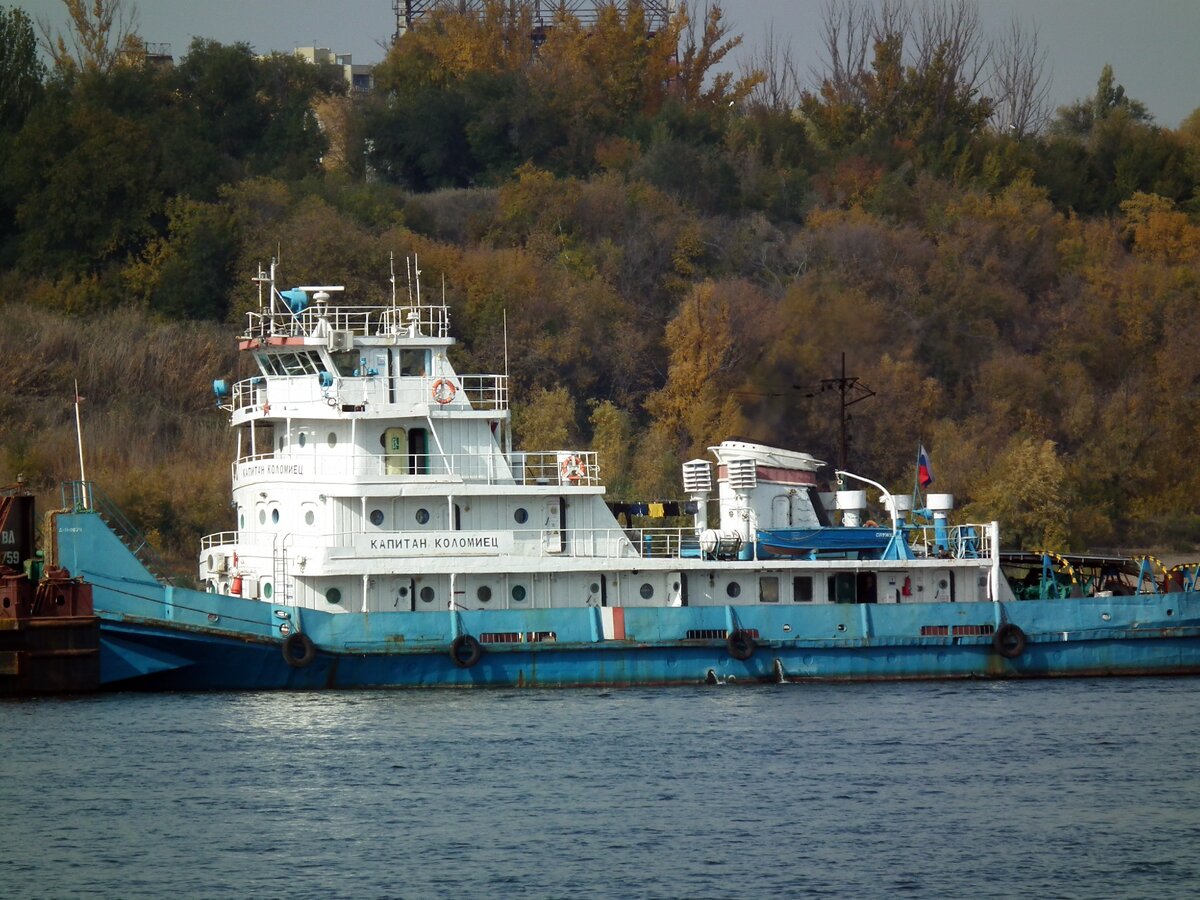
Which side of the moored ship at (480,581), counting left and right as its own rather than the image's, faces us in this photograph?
left
